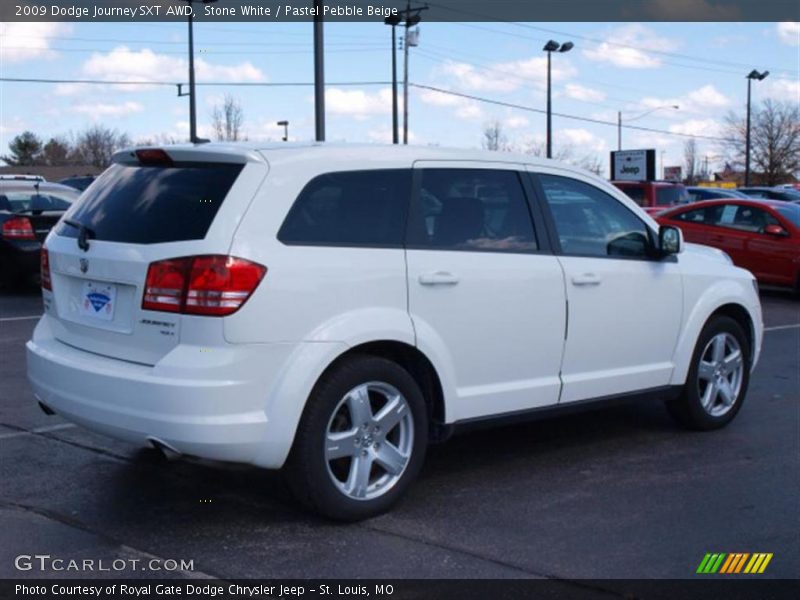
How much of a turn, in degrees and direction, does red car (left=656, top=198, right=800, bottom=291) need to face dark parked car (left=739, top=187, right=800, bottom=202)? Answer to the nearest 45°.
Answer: approximately 135° to its left

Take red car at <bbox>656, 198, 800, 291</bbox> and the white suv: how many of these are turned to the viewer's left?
0

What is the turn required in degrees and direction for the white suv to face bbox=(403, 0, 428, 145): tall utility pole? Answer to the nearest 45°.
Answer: approximately 45° to its left

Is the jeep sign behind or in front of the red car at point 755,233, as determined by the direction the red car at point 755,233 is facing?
behind

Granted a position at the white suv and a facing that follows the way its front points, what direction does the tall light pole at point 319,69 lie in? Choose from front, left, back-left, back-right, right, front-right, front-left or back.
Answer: front-left

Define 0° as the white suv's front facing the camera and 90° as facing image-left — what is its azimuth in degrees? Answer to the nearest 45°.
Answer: approximately 225°

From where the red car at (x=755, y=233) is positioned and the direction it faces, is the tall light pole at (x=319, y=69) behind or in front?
behind

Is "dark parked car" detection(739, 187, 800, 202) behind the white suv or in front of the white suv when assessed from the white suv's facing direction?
in front
